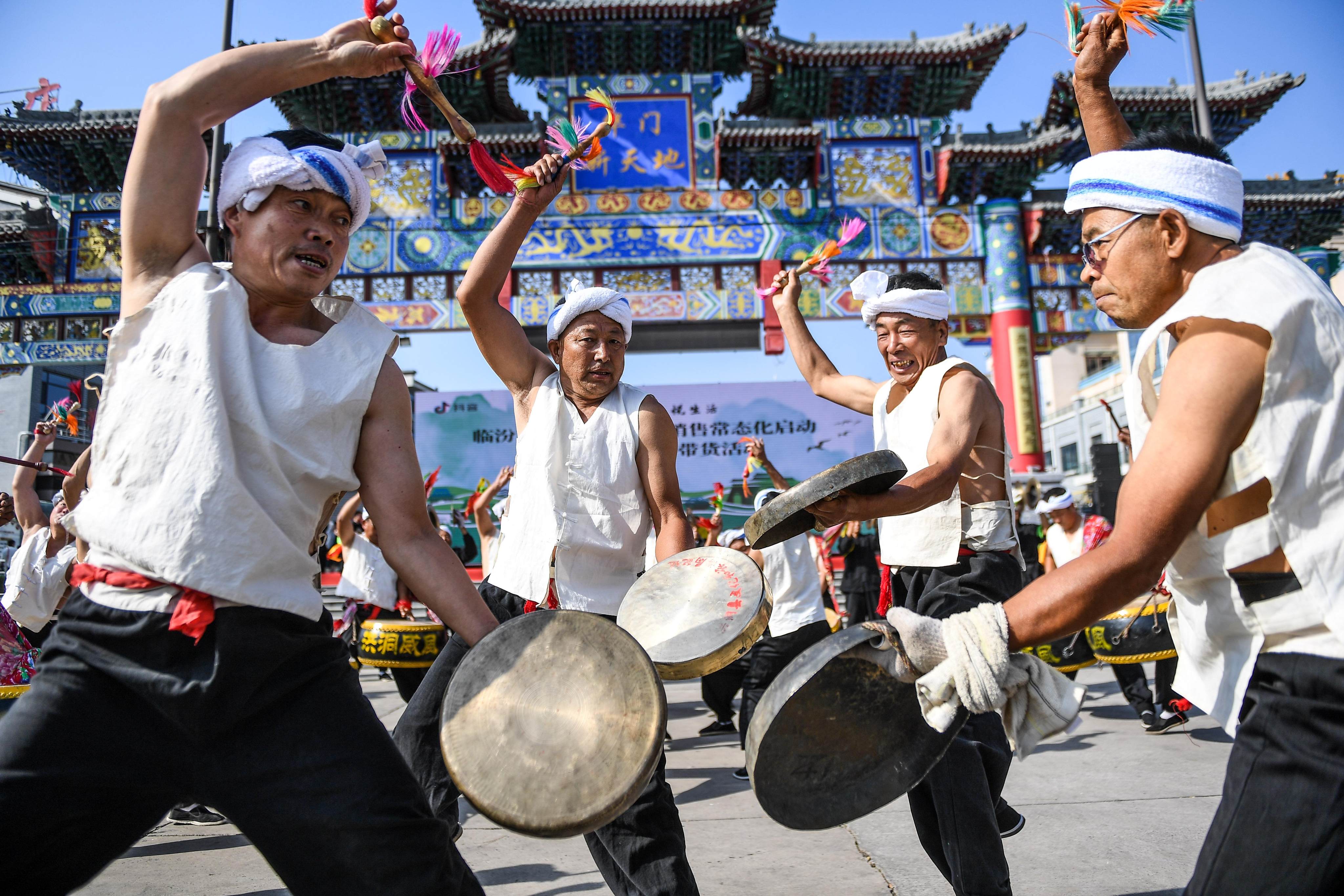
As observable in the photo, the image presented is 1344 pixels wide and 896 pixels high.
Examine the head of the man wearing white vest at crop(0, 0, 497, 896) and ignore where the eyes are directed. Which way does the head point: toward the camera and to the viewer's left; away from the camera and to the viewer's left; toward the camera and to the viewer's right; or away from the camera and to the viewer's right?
toward the camera and to the viewer's right

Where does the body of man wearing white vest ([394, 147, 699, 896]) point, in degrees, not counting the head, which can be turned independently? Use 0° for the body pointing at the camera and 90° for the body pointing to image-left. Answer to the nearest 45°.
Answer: approximately 0°

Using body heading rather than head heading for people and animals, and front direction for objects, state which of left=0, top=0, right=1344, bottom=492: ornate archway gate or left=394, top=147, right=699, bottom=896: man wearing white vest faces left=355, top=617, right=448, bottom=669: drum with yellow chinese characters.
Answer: the ornate archway gate

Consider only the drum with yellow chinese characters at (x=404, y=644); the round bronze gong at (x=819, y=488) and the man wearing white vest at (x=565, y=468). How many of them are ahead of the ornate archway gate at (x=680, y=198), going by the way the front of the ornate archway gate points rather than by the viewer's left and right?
3

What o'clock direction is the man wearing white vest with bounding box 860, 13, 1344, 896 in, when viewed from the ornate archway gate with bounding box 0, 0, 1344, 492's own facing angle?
The man wearing white vest is roughly at 12 o'clock from the ornate archway gate.

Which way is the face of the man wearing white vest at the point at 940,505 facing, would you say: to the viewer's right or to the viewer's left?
to the viewer's left

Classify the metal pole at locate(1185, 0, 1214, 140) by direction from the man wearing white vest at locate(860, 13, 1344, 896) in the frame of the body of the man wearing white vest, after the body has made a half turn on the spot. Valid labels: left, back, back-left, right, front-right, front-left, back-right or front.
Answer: left

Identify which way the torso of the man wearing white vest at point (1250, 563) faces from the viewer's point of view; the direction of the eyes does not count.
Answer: to the viewer's left

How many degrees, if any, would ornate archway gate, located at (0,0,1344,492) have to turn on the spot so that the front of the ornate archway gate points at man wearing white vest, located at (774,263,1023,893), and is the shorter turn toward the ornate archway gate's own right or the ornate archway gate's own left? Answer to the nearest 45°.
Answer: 0° — it already faces them

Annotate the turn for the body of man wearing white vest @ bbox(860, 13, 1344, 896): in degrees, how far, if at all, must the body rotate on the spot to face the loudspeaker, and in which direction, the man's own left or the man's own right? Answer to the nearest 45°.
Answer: approximately 90° to the man's own right

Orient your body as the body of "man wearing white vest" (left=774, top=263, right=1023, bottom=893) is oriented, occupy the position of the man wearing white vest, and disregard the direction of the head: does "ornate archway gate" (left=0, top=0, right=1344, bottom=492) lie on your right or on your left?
on your right
